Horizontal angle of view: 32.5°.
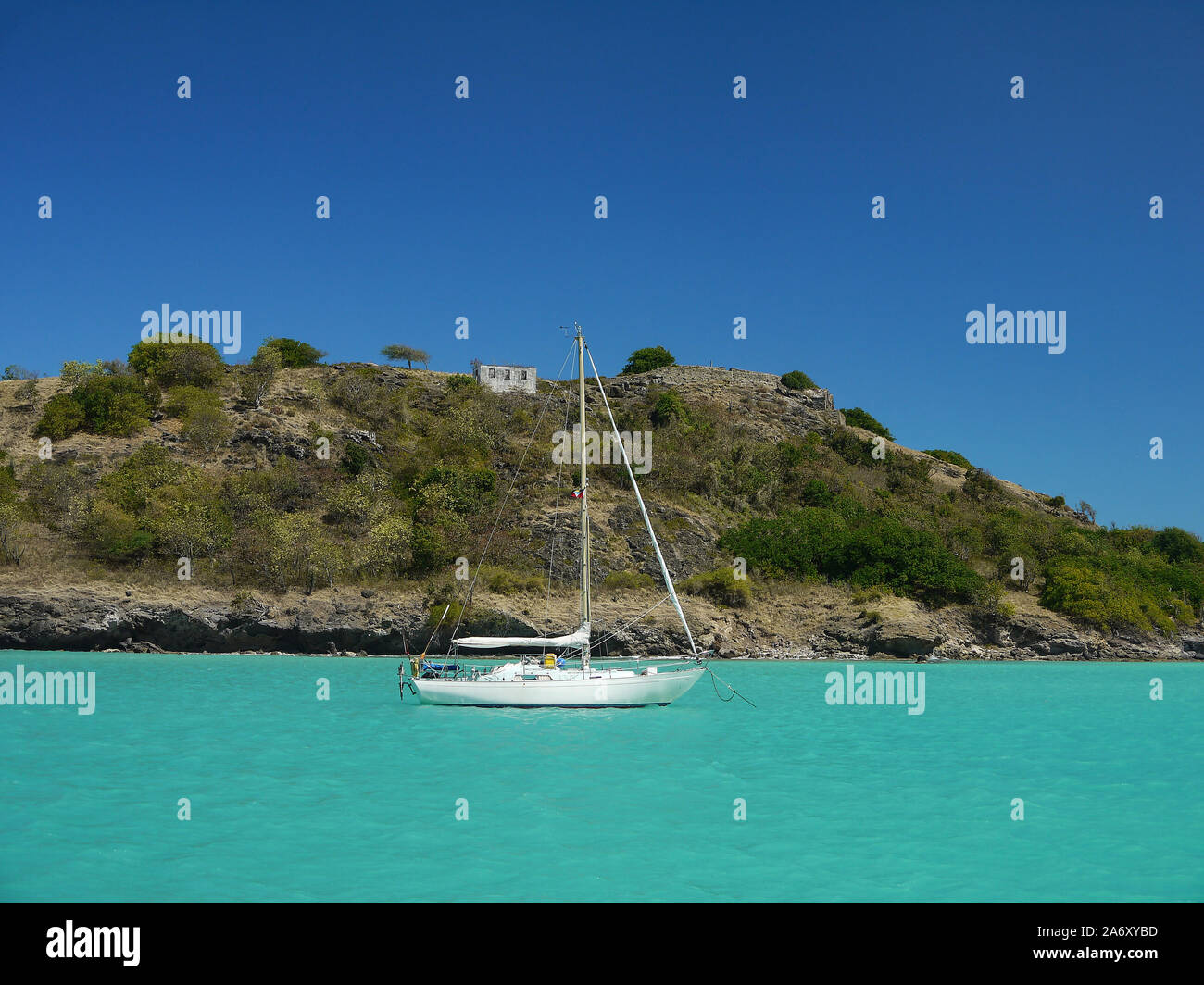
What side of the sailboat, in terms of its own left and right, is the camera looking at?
right
